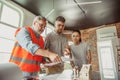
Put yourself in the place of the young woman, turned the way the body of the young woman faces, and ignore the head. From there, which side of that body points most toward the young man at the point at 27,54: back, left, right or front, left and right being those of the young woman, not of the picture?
front

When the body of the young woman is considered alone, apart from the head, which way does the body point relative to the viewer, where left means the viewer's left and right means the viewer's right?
facing the viewer and to the left of the viewer

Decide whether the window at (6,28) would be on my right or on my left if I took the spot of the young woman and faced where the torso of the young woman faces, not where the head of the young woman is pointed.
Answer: on my right
